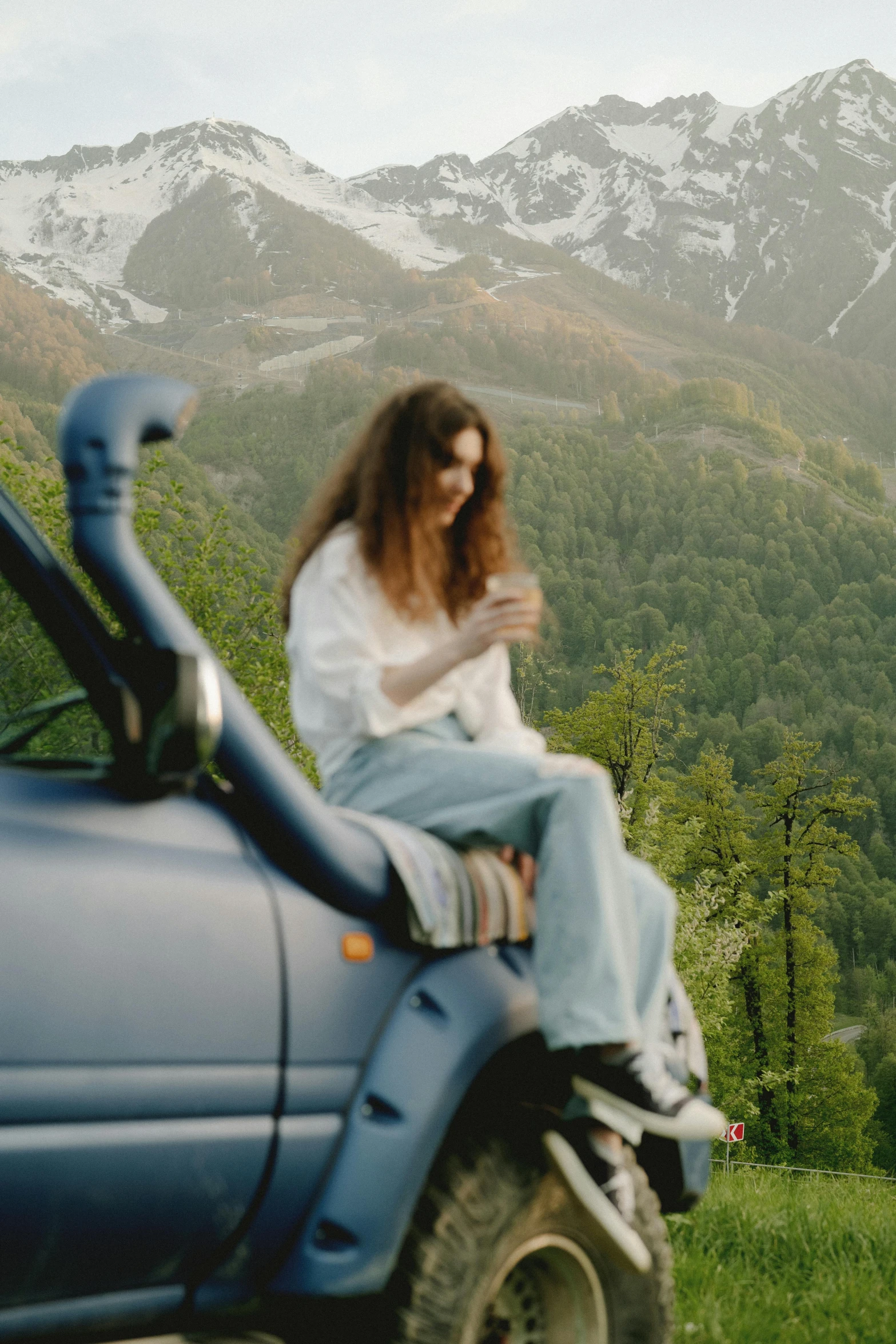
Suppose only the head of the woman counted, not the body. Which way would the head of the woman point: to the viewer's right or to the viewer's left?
to the viewer's right

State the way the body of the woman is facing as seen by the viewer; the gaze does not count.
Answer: to the viewer's right

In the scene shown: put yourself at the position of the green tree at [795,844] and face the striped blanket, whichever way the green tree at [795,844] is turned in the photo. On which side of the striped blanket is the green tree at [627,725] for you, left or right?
right

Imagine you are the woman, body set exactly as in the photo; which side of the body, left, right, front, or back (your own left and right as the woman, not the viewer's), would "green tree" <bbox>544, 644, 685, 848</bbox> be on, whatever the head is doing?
left

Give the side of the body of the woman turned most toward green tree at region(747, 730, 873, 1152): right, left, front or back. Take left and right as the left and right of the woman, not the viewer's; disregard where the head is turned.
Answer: left

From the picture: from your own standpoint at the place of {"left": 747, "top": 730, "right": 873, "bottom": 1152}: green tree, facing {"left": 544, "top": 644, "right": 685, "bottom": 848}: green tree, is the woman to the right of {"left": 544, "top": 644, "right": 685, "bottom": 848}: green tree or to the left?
left
